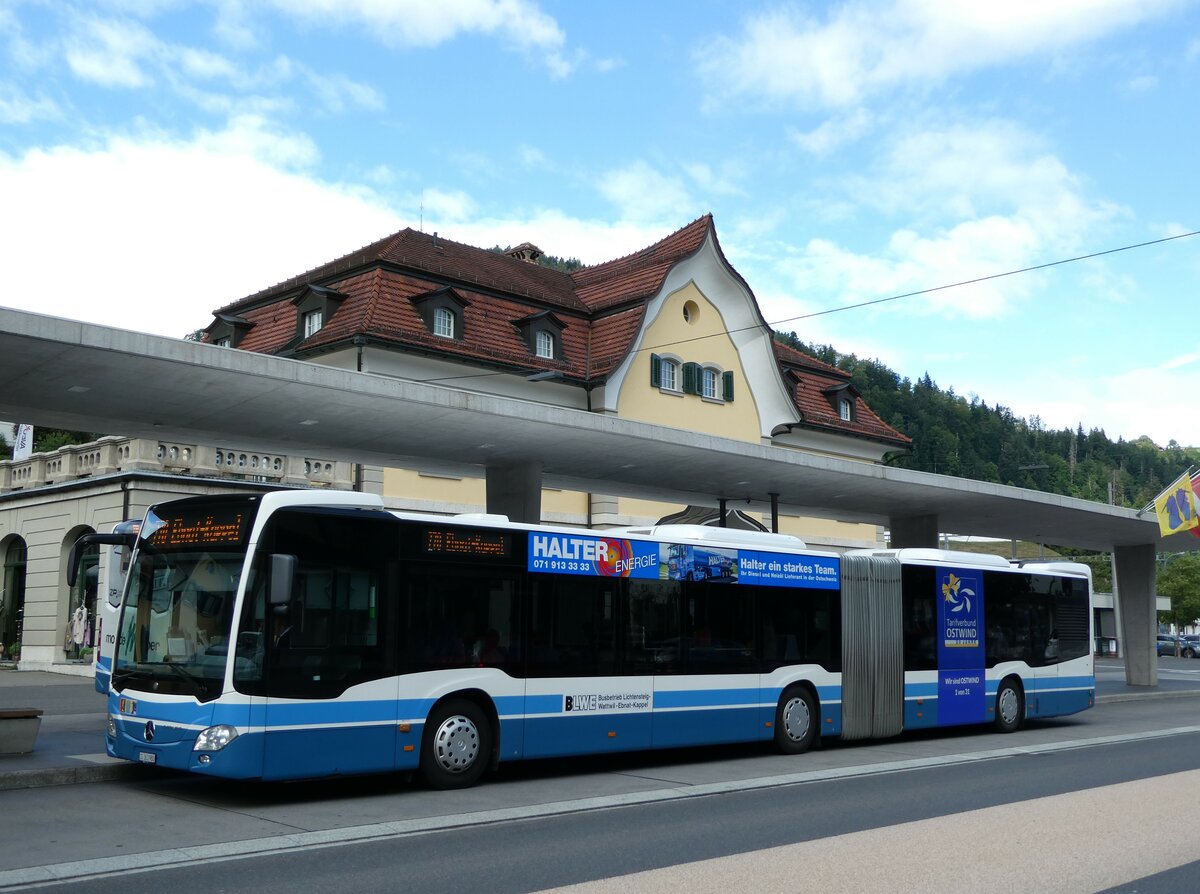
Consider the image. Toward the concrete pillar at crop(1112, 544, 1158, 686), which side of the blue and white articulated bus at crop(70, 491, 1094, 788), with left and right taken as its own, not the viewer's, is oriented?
back

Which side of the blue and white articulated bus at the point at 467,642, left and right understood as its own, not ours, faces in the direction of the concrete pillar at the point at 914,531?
back

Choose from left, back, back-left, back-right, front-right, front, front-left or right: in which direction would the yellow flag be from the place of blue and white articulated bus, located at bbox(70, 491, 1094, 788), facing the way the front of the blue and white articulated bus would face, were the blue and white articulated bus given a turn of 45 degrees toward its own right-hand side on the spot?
back-right

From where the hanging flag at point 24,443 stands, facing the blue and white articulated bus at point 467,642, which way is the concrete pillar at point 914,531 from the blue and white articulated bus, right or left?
left

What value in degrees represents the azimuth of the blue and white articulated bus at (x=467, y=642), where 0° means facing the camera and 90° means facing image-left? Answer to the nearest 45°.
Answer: approximately 45°
